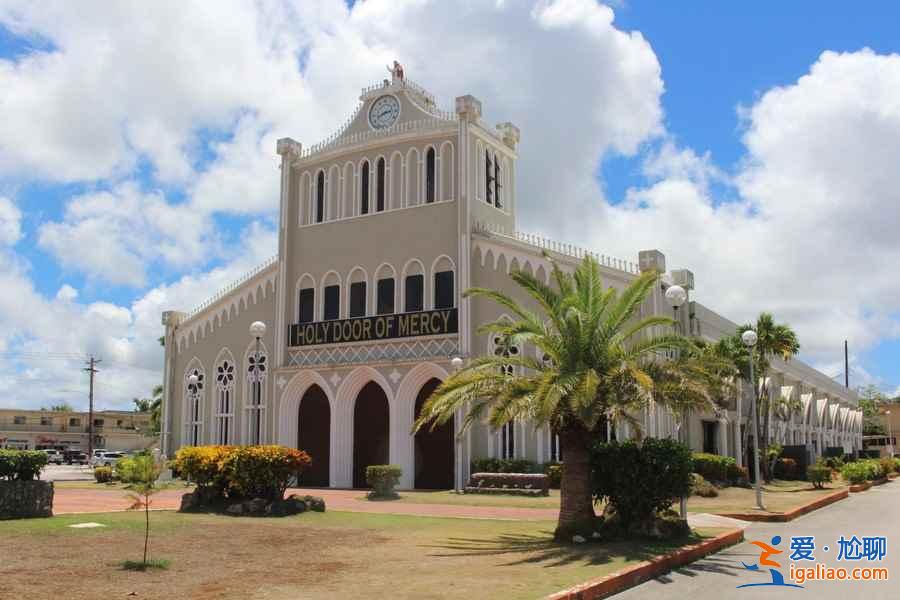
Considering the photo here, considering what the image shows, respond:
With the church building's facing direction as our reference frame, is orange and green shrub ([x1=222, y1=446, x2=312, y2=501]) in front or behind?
in front

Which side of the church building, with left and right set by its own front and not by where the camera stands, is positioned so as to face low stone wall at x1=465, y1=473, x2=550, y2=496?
front

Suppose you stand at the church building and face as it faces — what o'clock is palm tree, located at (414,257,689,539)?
The palm tree is roughly at 10 o'clock from the church building.

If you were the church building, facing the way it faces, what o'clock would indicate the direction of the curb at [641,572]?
The curb is roughly at 10 o'clock from the church building.

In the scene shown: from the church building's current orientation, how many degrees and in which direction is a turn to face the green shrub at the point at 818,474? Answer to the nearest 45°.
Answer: approximately 135° to its left

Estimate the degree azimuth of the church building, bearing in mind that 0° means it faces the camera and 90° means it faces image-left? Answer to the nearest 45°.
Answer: approximately 45°

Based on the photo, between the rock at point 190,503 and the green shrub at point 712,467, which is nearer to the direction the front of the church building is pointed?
the rock

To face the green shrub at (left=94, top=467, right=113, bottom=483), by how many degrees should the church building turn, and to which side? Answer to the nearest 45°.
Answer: approximately 45° to its right

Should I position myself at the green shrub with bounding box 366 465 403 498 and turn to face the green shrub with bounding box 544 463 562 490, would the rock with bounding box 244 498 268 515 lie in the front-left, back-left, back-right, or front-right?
back-right
